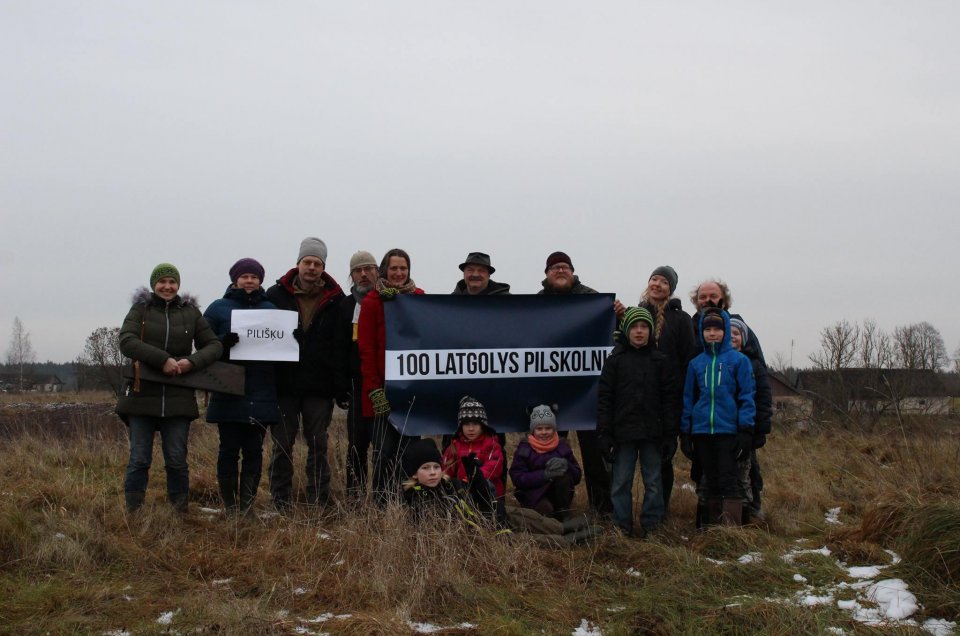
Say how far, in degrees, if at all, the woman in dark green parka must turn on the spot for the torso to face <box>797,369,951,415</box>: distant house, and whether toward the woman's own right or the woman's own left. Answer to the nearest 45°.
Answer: approximately 135° to the woman's own left

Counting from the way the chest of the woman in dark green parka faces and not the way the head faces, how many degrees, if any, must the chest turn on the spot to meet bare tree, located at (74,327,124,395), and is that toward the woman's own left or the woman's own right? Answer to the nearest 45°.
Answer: approximately 180°

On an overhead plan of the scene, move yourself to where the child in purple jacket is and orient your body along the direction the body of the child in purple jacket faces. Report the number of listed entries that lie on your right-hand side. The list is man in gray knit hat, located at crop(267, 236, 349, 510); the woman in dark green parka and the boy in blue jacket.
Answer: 2

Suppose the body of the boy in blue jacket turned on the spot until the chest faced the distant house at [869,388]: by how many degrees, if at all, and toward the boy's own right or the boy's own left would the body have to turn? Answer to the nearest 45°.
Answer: approximately 180°

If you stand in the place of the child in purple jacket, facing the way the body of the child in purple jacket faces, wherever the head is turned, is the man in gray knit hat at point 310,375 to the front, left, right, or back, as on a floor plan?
right

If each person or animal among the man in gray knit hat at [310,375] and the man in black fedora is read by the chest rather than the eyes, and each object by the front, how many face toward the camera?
2

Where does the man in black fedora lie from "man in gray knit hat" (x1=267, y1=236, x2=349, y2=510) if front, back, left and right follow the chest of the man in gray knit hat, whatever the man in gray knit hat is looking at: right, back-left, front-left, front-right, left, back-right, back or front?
left

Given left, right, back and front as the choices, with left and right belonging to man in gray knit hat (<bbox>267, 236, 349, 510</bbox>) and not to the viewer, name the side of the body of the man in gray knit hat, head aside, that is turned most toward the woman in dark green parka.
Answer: right

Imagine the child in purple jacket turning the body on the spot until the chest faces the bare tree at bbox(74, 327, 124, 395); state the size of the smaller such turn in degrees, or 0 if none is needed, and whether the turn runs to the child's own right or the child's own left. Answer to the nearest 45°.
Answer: approximately 135° to the child's own right

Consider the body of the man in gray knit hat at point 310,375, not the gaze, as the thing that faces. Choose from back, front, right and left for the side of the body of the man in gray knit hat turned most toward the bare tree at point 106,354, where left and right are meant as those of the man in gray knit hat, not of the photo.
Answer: back

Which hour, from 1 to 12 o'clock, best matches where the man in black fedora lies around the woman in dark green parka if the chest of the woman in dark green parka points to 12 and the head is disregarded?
The man in black fedora is roughly at 9 o'clock from the woman in dark green parka.
